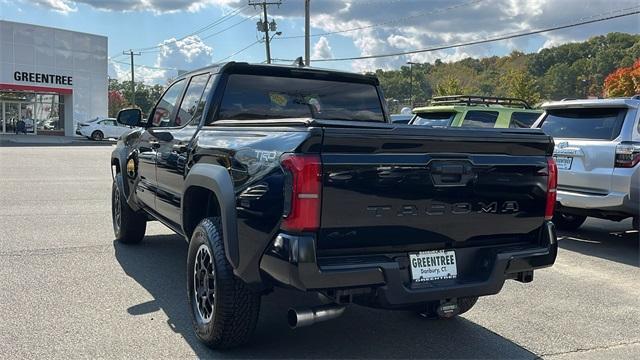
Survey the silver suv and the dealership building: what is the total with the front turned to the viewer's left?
0

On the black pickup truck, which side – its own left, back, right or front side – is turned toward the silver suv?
right

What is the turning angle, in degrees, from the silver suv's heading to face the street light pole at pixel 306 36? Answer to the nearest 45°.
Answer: approximately 90° to its left

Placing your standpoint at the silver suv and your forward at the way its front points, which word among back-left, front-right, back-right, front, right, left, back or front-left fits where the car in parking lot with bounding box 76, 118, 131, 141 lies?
left

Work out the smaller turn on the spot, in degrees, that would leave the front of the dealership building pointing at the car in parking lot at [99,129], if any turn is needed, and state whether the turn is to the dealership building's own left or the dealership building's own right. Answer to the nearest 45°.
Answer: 0° — it already faces it

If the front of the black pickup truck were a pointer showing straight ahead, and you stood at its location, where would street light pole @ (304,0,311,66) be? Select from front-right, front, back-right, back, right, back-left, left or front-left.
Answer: front-right

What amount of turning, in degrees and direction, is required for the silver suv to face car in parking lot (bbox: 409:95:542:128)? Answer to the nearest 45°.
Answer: approximately 90° to its left

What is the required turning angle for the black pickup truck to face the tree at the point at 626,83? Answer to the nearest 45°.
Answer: approximately 90° to its right

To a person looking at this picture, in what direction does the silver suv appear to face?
facing away from the viewer and to the right of the viewer

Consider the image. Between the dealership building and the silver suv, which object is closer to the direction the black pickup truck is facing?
the dealership building

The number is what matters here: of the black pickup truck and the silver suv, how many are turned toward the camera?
0

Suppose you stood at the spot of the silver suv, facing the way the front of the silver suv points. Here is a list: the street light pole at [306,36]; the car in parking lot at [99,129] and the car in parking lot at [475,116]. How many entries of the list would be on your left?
3

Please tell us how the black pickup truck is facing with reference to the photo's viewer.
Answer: facing away from the viewer and to the left of the viewer

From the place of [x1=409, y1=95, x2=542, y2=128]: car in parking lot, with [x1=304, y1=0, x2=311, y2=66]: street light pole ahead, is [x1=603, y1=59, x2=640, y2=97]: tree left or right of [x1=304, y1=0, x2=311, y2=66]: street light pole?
right
